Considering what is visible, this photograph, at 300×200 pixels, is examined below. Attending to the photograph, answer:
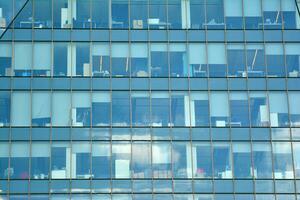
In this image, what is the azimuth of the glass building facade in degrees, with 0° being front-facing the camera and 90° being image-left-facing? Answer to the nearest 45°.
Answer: approximately 0°
